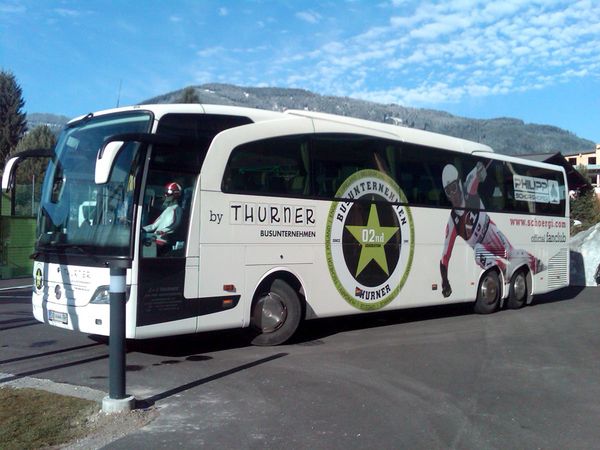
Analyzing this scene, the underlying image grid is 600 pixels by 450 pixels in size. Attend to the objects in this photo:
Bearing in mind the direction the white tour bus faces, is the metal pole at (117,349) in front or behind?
in front

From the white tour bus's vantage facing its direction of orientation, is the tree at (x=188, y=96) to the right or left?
on its right

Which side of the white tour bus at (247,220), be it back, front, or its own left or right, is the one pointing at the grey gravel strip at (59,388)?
front

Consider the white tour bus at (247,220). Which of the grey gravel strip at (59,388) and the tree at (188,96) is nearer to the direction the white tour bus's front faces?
the grey gravel strip

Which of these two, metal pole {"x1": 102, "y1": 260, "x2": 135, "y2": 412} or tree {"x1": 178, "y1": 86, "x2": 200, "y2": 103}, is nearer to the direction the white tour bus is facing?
the metal pole

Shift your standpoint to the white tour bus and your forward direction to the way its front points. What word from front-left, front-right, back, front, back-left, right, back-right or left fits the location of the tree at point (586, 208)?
back

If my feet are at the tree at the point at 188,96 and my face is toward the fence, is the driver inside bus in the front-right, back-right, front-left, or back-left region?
front-left

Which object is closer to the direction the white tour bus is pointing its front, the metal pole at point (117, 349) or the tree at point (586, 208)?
the metal pole

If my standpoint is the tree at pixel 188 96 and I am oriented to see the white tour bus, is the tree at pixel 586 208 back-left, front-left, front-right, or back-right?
front-left

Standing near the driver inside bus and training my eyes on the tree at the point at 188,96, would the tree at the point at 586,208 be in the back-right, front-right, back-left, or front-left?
front-right
